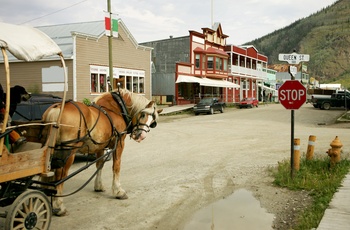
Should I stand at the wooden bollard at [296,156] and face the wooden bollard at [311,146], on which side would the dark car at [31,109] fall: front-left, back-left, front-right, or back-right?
back-left

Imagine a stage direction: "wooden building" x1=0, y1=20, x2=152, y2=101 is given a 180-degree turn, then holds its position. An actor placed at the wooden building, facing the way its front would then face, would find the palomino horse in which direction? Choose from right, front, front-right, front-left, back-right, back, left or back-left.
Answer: back-left

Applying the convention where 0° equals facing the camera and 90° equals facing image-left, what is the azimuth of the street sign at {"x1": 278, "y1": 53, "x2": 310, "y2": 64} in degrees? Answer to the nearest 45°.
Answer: approximately 0°

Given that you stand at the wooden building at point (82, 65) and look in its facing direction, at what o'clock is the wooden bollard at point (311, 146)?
The wooden bollard is roughly at 1 o'clock from the wooden building.

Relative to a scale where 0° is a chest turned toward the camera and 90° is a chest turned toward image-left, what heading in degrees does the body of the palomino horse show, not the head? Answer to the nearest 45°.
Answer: approximately 225°

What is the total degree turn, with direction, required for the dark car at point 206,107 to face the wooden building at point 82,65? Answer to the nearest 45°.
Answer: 0° — it already faces it

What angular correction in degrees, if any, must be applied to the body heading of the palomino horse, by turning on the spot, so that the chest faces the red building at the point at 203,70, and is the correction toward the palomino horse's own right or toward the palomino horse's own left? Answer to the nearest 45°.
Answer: approximately 45° to the palomino horse's own left

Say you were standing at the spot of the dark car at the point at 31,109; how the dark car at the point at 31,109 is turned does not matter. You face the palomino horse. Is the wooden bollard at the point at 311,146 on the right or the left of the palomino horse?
left
